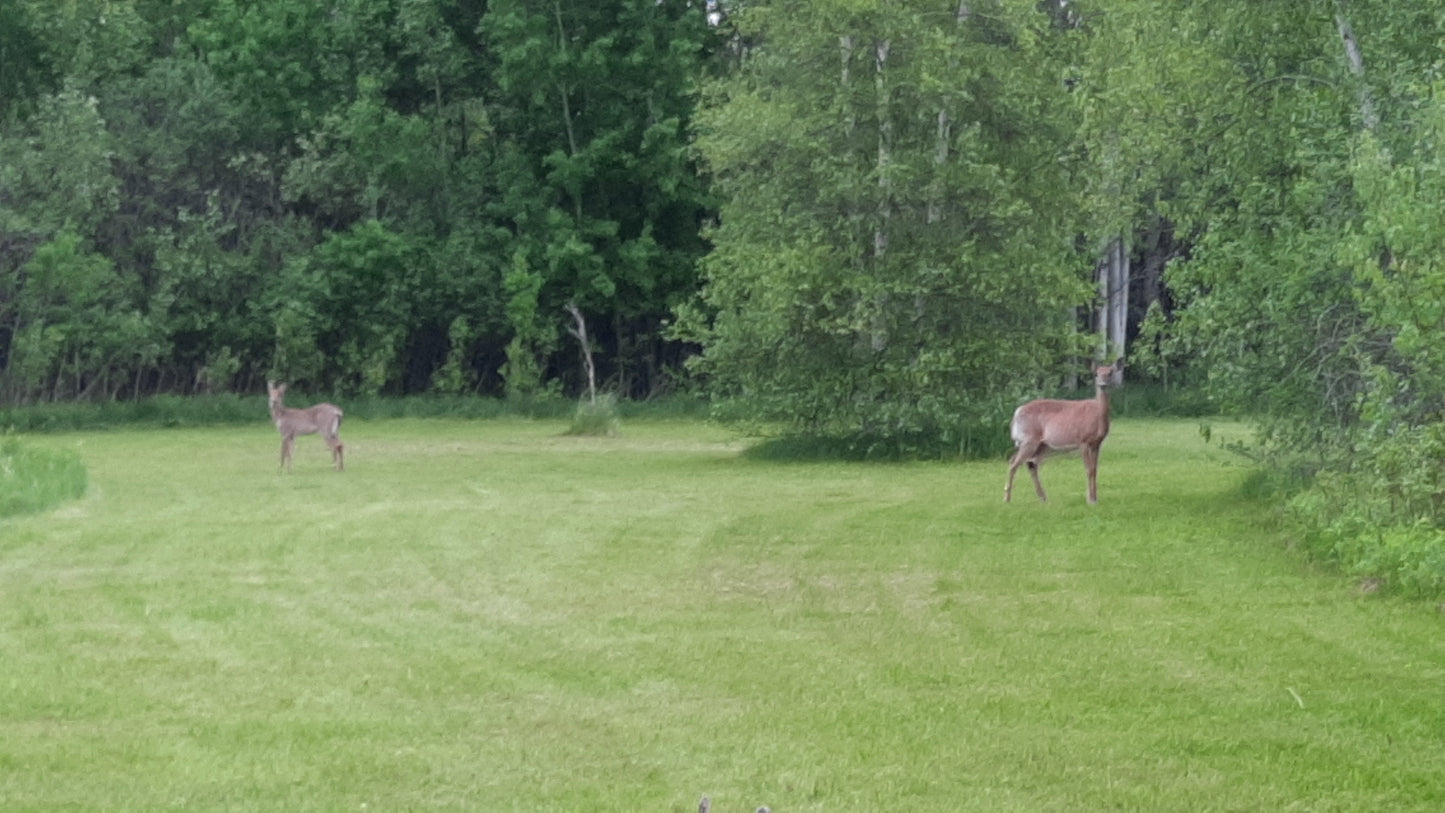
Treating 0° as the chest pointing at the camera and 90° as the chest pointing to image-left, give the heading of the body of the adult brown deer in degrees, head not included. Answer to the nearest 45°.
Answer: approximately 270°

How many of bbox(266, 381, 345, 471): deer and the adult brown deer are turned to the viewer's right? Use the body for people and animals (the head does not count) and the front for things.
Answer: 1

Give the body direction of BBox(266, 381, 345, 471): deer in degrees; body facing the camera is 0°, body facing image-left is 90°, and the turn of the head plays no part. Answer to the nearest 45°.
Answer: approximately 90°

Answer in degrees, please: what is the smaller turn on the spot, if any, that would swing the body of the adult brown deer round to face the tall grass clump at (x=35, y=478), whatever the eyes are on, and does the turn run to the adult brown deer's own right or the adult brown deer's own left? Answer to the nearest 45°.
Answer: approximately 180°

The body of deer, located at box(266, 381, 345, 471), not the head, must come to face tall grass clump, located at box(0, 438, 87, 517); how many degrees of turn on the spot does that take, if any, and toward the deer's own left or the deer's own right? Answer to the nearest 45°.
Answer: approximately 45° to the deer's own left

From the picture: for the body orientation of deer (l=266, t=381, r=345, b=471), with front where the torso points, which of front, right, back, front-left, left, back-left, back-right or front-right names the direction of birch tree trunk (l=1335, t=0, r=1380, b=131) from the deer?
back-left

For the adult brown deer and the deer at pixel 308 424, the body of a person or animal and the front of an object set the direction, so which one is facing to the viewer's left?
the deer

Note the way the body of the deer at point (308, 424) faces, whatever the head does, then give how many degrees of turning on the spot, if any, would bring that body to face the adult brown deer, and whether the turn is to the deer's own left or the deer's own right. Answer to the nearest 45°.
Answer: approximately 135° to the deer's own left

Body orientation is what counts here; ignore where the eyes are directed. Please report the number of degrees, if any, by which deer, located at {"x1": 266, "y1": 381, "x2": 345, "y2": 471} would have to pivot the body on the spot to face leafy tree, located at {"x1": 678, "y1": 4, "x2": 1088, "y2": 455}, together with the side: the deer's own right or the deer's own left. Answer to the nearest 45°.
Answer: approximately 180°
